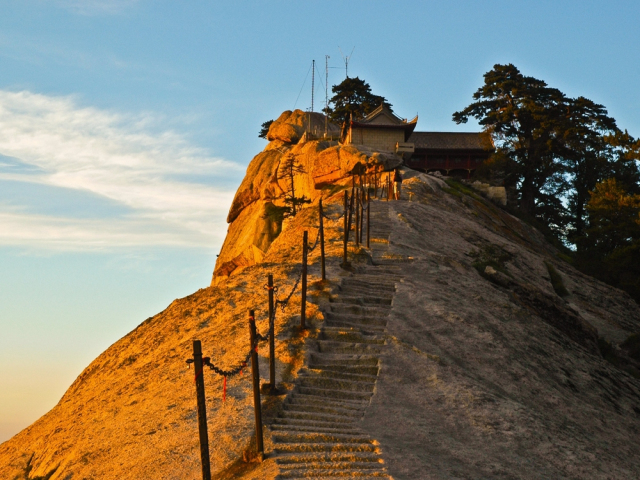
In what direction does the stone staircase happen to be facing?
toward the camera

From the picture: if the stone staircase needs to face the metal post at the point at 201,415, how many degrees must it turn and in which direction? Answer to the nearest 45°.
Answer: approximately 45° to its right
